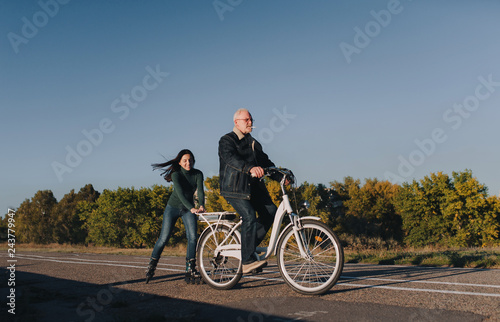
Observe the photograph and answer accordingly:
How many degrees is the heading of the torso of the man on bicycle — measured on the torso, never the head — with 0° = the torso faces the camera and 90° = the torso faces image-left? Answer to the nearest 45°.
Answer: approximately 315°

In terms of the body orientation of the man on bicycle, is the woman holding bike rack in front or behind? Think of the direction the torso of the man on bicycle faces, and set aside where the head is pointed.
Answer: behind

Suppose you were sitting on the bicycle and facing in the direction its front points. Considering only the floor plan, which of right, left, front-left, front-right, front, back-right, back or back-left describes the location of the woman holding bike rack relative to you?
back

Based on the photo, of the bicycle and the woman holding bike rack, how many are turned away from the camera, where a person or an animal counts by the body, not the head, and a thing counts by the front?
0

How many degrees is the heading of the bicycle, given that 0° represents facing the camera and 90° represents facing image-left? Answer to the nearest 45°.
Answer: approximately 315°

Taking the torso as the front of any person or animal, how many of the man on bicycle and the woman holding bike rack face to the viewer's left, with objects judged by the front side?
0

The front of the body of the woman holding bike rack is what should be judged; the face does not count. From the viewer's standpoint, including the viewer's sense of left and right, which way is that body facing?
facing the viewer and to the right of the viewer
